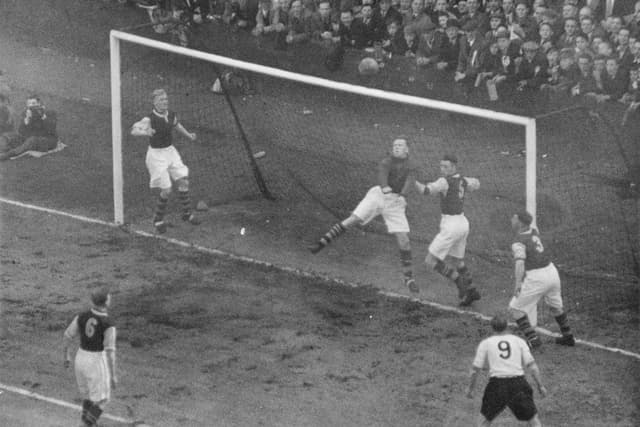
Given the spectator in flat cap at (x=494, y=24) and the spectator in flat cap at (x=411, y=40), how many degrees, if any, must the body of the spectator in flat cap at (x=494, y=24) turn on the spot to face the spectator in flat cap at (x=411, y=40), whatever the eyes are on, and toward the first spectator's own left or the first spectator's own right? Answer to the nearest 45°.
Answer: approximately 45° to the first spectator's own right

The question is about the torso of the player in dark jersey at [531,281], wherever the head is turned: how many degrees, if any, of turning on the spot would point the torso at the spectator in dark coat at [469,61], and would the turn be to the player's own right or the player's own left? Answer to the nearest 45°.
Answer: approximately 45° to the player's own right

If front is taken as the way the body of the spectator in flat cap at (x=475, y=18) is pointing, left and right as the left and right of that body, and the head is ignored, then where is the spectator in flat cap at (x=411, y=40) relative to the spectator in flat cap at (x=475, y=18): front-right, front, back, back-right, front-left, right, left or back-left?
front-right

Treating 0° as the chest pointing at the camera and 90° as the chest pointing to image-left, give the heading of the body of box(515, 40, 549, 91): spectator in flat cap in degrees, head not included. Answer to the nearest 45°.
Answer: approximately 45°

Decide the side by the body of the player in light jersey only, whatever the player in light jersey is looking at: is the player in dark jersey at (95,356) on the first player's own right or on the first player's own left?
on the first player's own left

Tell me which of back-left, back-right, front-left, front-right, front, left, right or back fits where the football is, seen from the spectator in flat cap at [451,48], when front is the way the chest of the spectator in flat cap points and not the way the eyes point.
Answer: front-right

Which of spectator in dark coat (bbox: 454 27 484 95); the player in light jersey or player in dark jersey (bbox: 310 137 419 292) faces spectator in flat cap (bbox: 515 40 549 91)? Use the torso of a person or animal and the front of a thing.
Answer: the player in light jersey

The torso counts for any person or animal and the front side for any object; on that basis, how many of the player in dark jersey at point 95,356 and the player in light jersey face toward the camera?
0

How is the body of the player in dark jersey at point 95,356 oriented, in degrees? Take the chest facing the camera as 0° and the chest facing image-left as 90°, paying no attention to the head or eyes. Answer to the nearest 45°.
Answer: approximately 225°

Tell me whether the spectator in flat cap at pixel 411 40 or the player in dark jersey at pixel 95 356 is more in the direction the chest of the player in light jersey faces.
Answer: the spectator in flat cap

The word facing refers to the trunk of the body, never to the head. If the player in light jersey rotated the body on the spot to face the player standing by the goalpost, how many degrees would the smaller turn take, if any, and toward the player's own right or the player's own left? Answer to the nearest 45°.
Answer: approximately 45° to the player's own left

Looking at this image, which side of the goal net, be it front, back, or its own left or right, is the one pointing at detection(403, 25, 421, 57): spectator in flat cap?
back
